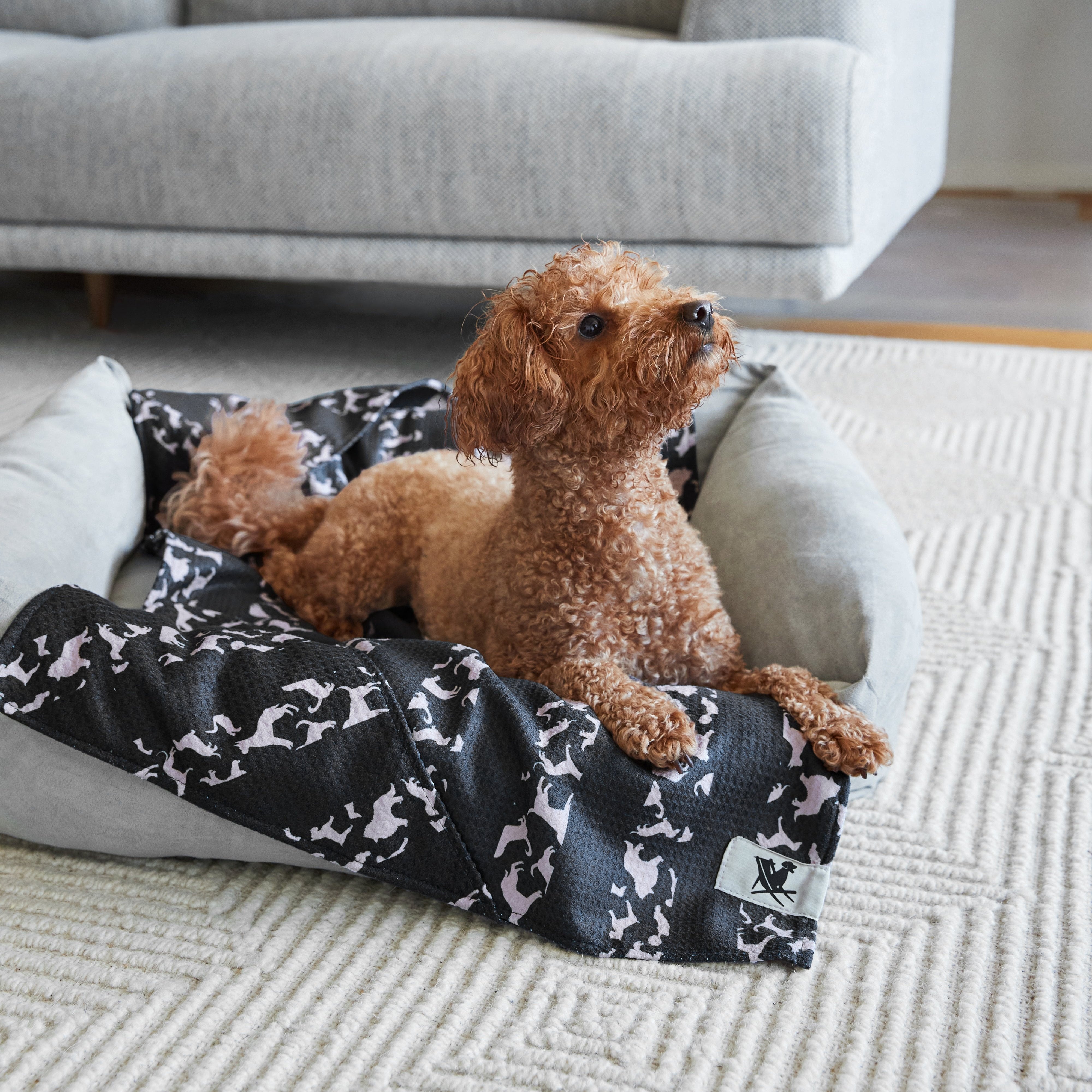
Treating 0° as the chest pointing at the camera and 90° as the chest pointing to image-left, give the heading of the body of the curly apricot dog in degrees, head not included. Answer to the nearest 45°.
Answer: approximately 315°

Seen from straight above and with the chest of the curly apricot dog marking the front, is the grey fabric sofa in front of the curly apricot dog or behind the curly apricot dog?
behind
